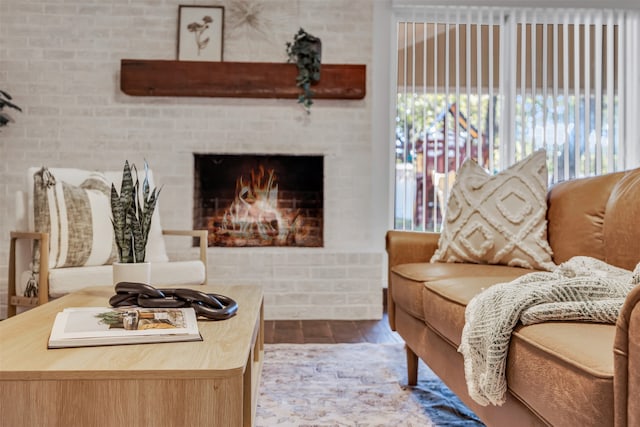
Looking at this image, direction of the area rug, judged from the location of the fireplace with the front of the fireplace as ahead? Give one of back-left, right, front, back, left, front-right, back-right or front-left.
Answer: front

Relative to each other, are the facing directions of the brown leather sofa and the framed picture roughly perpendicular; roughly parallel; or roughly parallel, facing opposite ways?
roughly perpendicular

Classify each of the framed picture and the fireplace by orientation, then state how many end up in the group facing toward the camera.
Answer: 2

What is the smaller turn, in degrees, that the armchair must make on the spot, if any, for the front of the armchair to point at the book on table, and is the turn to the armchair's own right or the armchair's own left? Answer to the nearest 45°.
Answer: approximately 45° to the armchair's own right

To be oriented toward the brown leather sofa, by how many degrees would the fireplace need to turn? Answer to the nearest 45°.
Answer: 0° — it already faces it

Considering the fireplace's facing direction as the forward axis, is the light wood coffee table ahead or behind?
ahead

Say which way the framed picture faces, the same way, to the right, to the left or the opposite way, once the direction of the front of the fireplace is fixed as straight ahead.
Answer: the same way

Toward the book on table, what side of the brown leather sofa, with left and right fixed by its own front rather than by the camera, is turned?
front

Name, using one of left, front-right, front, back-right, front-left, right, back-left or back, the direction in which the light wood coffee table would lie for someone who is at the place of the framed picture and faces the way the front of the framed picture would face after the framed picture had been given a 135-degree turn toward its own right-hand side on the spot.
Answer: back-left

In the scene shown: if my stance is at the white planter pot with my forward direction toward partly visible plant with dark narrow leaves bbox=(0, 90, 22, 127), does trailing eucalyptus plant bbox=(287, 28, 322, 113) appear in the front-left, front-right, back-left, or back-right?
front-right

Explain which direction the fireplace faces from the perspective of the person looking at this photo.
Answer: facing the viewer

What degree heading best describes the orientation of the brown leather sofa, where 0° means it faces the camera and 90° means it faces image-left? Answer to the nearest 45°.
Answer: approximately 45°

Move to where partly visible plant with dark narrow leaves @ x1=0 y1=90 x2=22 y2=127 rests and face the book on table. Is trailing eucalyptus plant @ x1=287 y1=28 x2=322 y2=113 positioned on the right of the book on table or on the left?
left
